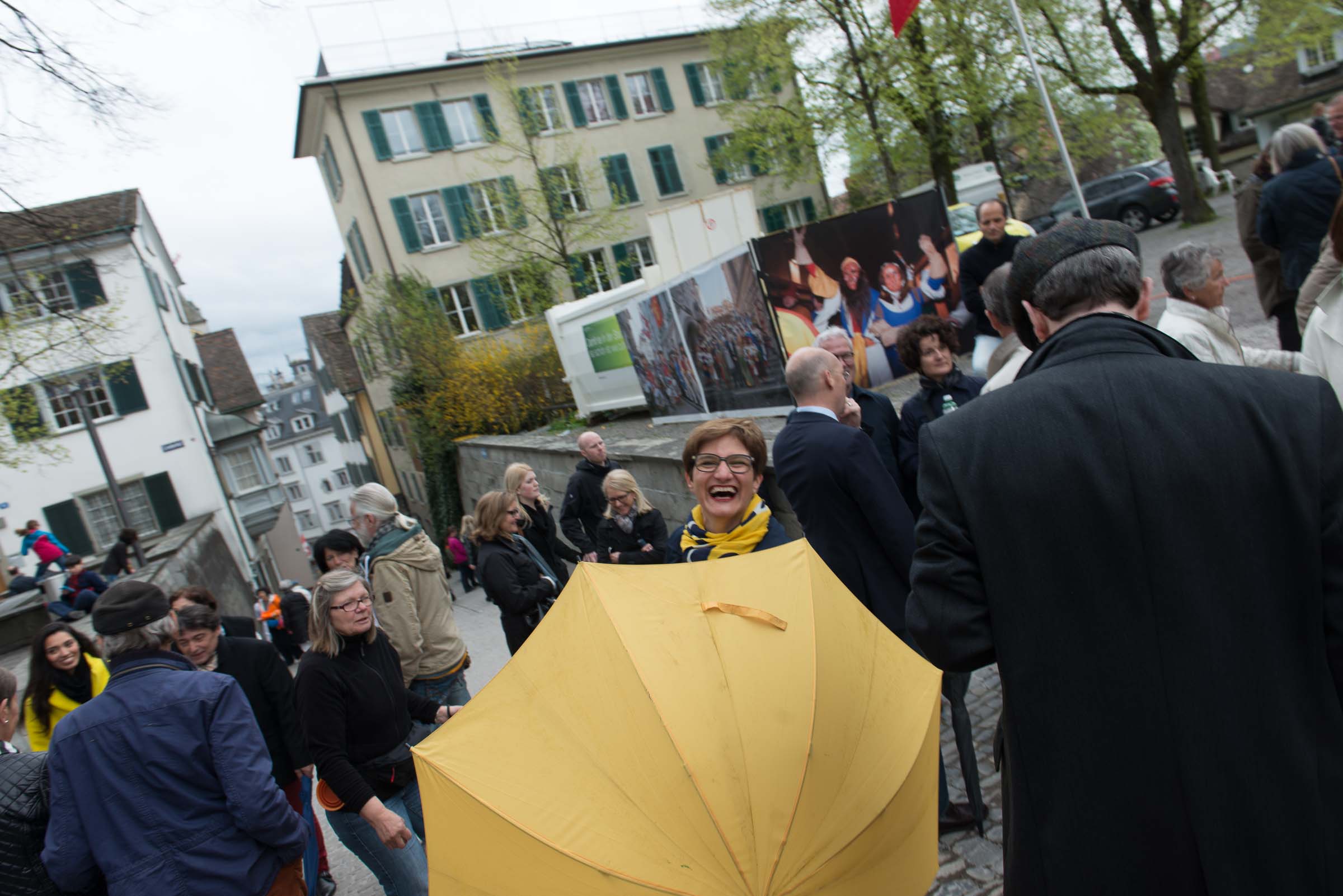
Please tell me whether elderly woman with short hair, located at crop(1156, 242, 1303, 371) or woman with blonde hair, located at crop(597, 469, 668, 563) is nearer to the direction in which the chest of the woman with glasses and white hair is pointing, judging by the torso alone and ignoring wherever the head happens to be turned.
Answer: the elderly woman with short hair

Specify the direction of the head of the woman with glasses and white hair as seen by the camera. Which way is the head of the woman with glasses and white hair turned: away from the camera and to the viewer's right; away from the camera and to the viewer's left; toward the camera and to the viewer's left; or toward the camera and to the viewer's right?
toward the camera and to the viewer's right

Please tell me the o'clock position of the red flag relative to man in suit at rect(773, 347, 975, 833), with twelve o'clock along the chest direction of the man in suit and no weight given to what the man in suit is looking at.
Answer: The red flag is roughly at 11 o'clock from the man in suit.

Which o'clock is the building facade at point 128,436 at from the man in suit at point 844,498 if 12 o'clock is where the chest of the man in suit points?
The building facade is roughly at 9 o'clock from the man in suit.

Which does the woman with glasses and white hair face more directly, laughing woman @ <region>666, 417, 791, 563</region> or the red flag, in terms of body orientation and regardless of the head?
the laughing woman

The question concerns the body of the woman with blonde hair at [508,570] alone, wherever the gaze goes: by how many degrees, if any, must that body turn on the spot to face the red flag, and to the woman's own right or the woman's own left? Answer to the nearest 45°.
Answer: approximately 45° to the woman's own left

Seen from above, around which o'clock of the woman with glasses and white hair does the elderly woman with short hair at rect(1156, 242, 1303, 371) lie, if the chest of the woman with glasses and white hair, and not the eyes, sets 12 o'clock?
The elderly woman with short hair is roughly at 11 o'clock from the woman with glasses and white hair.

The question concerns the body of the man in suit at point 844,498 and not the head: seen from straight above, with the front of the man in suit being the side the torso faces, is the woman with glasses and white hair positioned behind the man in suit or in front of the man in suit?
behind

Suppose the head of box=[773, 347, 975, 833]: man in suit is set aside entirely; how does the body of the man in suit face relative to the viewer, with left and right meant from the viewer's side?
facing away from the viewer and to the right of the viewer
